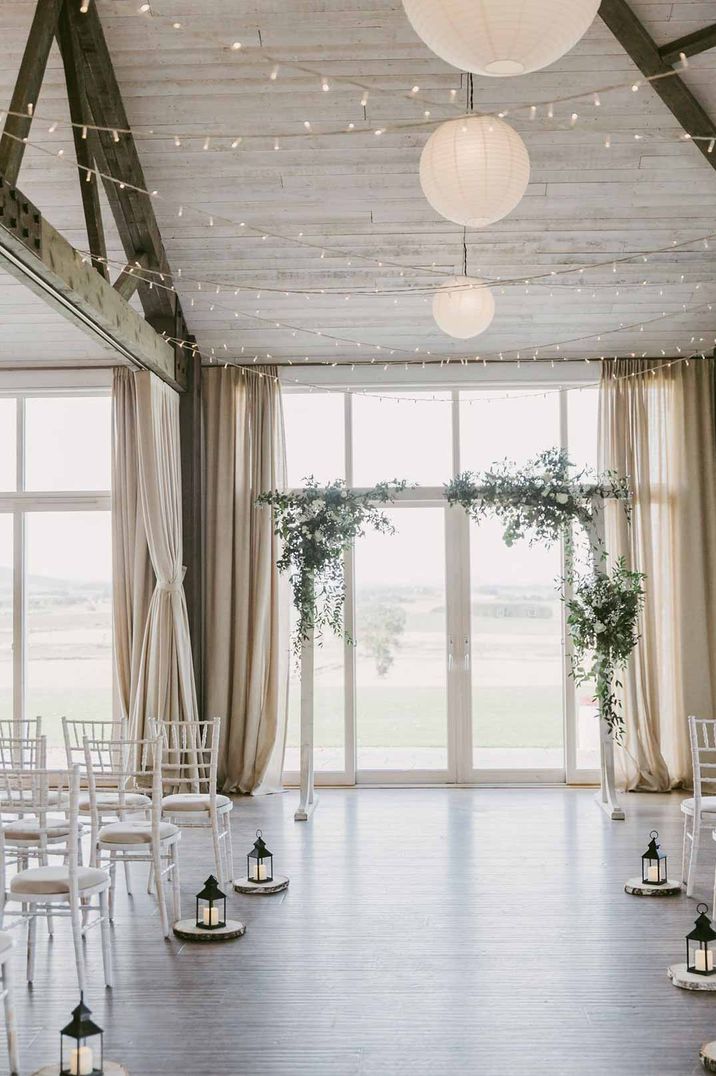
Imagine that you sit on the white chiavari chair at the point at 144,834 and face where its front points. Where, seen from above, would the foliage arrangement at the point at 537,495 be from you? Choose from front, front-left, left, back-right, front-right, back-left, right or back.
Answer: front

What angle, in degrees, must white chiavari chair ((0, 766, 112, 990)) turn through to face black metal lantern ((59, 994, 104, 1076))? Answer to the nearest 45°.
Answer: approximately 135° to its right

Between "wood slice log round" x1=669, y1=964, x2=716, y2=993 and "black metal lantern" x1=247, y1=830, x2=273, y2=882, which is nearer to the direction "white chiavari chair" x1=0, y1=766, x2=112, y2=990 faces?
the black metal lantern

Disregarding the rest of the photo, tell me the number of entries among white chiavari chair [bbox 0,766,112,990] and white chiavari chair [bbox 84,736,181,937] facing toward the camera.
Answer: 0

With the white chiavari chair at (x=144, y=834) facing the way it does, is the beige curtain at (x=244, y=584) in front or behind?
in front

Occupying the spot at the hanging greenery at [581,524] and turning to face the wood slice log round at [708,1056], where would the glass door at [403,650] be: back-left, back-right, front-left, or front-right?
back-right

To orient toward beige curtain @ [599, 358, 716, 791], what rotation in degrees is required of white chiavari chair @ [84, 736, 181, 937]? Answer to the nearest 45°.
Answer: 0° — it already faces it

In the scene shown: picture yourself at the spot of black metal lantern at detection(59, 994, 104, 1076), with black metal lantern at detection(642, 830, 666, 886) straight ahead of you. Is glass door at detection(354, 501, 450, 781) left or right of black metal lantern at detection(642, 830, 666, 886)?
left

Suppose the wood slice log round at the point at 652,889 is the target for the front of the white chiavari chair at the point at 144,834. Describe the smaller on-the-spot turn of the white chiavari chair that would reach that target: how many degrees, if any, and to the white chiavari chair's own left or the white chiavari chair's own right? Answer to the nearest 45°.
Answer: approximately 45° to the white chiavari chair's own right

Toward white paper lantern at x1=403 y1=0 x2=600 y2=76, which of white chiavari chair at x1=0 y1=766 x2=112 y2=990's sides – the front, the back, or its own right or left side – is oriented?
right

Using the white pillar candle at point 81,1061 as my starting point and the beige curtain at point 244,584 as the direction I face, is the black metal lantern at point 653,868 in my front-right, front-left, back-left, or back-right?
front-right

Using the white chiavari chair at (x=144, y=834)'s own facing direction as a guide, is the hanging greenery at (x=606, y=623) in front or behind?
in front

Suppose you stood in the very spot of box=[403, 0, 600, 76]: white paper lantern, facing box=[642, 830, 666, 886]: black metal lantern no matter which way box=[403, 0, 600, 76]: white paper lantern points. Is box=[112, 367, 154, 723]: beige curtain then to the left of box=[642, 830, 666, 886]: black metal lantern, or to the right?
left

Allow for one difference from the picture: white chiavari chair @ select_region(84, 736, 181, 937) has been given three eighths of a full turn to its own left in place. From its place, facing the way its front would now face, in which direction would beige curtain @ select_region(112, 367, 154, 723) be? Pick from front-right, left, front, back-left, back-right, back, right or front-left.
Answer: right

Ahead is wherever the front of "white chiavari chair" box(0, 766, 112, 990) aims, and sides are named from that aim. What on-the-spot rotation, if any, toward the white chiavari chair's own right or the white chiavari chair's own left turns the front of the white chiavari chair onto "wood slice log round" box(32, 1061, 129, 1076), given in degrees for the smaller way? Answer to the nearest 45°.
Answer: approximately 135° to the white chiavari chair's own right

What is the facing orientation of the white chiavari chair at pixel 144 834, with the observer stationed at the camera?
facing away from the viewer and to the right of the viewer

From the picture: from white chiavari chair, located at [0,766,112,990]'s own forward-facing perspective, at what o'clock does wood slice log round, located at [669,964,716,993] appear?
The wood slice log round is roughly at 2 o'clock from the white chiavari chair.

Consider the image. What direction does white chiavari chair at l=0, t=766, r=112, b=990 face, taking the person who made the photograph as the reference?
facing away from the viewer and to the right of the viewer
